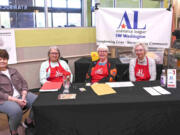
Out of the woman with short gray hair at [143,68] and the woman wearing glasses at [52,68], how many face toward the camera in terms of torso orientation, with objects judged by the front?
2

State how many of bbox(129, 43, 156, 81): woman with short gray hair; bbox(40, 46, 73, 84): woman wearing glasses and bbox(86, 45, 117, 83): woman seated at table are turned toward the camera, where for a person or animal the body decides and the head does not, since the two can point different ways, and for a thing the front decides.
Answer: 3

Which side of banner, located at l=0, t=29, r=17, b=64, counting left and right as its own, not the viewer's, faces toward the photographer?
front

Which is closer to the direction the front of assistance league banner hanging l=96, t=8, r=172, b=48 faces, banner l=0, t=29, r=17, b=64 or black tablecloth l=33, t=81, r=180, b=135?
the black tablecloth

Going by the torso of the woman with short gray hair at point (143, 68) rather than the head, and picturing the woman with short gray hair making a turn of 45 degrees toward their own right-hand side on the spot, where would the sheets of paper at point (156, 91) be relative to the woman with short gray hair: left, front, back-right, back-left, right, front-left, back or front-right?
front-left

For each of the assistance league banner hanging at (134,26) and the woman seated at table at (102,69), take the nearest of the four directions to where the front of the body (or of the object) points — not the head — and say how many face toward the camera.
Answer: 2

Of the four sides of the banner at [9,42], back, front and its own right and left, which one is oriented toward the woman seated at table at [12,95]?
front

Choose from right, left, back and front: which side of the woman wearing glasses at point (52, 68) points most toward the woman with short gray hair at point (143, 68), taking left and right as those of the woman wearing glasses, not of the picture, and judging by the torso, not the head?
left

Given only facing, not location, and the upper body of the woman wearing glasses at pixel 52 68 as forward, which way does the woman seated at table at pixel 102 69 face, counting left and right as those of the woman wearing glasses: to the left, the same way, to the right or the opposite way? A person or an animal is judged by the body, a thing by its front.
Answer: the same way

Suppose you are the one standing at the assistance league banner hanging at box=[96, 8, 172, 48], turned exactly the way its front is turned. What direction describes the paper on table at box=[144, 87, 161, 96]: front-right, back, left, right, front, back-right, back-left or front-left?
front

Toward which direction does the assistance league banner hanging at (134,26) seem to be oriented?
toward the camera

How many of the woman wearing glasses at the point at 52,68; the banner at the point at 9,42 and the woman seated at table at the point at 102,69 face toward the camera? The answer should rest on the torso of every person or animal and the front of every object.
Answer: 3

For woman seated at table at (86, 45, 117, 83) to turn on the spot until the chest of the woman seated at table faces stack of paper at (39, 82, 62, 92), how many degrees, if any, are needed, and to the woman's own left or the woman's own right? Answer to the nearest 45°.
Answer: approximately 45° to the woman's own right

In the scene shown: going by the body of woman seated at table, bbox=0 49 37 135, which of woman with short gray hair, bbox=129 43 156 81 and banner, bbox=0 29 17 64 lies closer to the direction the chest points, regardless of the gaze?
the woman with short gray hair
